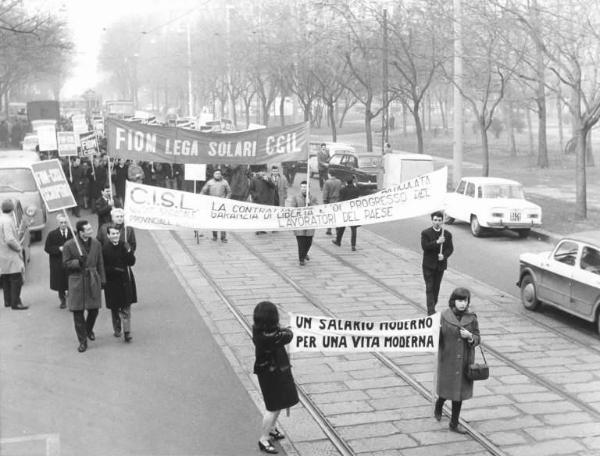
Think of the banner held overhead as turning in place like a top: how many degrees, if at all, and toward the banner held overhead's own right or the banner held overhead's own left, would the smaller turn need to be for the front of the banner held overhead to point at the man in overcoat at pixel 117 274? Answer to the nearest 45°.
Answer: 0° — it already faces them

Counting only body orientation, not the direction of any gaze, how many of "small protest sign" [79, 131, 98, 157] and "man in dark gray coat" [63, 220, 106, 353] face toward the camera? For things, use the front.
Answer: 2

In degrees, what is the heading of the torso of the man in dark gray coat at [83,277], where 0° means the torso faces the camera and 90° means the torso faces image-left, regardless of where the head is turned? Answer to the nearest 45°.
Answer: approximately 0°

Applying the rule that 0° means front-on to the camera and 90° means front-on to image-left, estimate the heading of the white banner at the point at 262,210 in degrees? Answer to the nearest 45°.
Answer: approximately 0°

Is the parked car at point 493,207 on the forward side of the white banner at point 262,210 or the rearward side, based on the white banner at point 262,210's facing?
on the rearward side

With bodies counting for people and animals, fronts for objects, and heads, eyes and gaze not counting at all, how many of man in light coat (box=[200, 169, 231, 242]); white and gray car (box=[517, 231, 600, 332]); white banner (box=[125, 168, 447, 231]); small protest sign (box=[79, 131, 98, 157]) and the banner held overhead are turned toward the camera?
4

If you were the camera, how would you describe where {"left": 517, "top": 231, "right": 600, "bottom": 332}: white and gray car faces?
facing away from the viewer and to the left of the viewer

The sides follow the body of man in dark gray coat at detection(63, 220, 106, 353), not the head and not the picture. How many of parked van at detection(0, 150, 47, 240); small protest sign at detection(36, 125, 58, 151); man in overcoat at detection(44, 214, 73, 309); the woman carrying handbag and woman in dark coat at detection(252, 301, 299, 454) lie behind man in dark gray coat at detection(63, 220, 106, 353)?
3

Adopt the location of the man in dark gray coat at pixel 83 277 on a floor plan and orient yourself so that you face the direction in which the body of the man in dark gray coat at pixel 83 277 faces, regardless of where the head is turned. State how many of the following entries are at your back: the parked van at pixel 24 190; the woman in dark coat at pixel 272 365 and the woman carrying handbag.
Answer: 1
